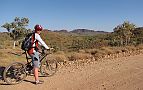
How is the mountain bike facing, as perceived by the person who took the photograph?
facing away from the viewer and to the right of the viewer

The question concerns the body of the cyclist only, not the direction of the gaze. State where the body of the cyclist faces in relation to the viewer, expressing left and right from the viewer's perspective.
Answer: facing to the right of the viewer
